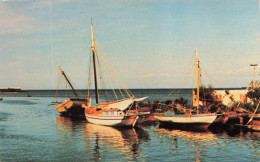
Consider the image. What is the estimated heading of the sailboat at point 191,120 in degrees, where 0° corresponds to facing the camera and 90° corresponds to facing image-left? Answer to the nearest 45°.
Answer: approximately 270°
